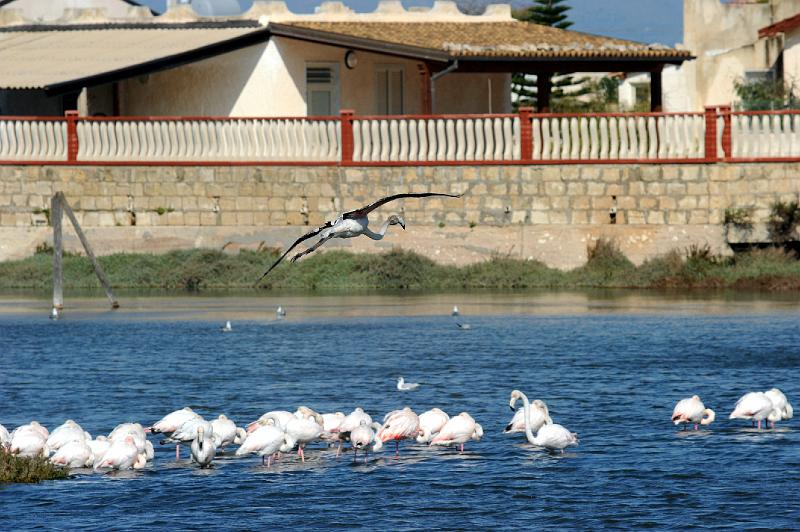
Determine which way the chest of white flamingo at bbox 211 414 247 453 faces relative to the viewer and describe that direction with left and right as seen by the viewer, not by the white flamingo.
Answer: facing to the right of the viewer

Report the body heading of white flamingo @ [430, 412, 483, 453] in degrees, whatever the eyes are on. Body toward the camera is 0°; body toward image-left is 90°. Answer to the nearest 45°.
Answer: approximately 270°

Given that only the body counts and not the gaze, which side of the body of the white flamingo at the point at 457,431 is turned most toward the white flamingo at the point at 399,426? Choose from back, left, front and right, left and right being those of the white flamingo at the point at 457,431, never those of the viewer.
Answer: back

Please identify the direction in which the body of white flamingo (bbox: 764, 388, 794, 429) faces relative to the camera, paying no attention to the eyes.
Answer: to the viewer's right

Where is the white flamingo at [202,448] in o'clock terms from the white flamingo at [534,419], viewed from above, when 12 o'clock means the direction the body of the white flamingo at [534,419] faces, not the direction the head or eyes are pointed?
the white flamingo at [202,448] is roughly at 5 o'clock from the white flamingo at [534,419].
